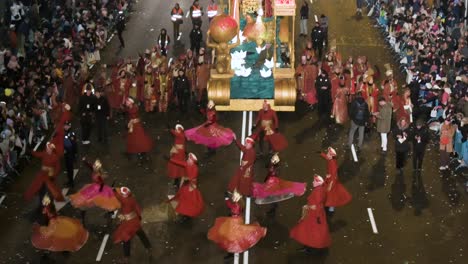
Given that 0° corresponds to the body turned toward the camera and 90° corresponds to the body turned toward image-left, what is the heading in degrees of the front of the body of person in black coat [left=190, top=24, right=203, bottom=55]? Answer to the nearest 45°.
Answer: approximately 0°

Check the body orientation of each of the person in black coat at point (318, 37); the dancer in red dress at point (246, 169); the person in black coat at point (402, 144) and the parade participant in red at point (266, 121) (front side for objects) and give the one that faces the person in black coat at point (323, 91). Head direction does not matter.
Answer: the person in black coat at point (318, 37)

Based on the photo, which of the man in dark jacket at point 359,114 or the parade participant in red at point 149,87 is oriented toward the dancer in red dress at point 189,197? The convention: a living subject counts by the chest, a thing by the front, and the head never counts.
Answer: the parade participant in red
